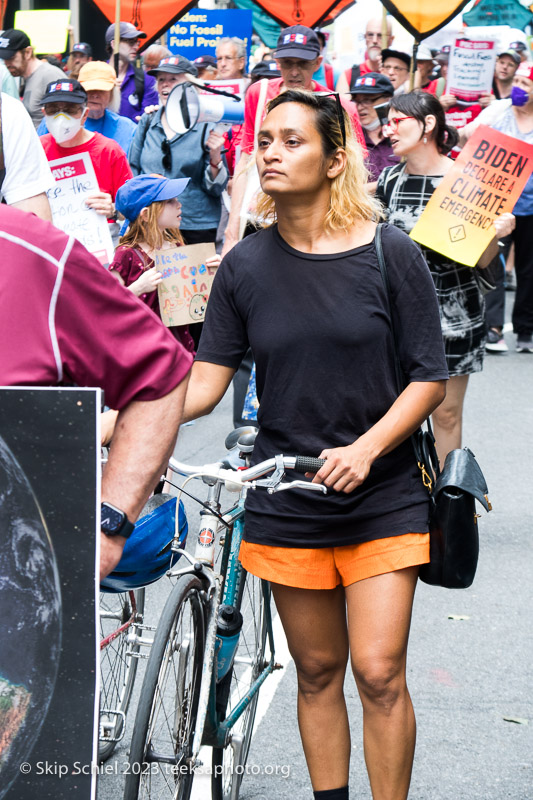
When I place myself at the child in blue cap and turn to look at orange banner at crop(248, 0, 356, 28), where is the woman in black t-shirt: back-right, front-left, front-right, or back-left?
back-right

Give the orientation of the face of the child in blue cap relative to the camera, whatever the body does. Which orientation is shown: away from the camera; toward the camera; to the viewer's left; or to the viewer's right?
to the viewer's right

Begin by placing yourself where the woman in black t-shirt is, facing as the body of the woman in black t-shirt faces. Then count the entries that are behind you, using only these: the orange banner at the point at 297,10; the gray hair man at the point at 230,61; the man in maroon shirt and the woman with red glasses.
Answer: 3

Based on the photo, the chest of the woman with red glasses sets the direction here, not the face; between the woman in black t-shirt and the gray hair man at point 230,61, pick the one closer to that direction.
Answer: the woman in black t-shirt

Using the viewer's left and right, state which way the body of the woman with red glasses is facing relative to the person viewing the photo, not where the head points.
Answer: facing the viewer and to the left of the viewer

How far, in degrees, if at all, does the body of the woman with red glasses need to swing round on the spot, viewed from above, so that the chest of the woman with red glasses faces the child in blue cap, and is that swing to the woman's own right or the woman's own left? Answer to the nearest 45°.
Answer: approximately 45° to the woman's own right

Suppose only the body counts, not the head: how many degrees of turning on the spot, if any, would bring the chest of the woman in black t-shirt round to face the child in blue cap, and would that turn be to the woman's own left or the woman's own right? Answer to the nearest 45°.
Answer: approximately 180°

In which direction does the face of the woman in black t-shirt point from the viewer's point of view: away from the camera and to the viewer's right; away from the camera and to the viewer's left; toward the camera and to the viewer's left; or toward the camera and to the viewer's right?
toward the camera and to the viewer's left

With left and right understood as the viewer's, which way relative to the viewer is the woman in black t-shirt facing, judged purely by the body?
facing the viewer

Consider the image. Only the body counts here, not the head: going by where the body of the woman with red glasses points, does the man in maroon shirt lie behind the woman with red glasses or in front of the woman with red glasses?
in front

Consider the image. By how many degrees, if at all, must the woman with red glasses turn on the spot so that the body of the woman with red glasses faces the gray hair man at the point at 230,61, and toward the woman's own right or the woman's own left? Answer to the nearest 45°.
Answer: approximately 135° to the woman's own right

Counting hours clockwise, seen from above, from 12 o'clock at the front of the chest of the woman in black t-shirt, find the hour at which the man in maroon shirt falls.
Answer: The man in maroon shirt is roughly at 1 o'clock from the woman in black t-shirt.

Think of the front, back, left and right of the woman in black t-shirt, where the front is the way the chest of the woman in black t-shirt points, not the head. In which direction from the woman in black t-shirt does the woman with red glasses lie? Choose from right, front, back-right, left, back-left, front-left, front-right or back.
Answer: back

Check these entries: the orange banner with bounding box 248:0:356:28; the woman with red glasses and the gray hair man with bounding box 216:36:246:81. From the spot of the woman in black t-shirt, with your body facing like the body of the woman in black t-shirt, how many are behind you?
3

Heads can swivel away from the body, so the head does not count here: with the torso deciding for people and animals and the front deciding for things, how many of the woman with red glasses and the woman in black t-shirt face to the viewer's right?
0

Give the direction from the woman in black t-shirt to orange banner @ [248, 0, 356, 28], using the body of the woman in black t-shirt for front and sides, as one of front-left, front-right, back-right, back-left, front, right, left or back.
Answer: back
